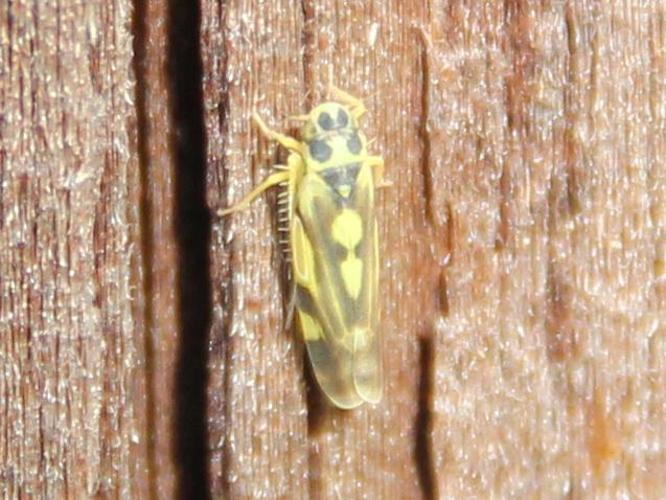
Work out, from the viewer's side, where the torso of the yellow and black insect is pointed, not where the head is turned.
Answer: away from the camera
